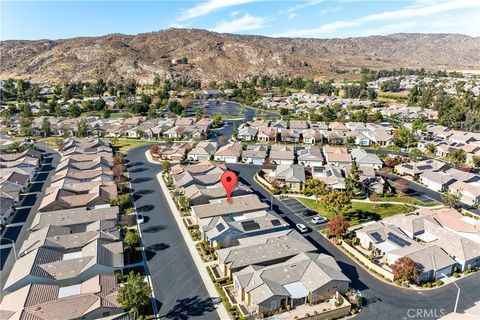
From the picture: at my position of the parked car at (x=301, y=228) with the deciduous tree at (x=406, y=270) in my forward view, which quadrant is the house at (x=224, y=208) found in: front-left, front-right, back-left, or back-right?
back-right

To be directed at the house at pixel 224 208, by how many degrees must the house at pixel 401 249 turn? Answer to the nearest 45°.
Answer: approximately 135° to its right

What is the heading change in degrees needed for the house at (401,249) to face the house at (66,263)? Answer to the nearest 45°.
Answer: approximately 90° to its right

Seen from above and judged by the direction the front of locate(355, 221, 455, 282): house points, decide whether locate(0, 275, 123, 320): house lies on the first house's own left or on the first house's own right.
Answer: on the first house's own right

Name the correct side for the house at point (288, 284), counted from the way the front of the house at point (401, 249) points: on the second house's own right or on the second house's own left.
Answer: on the second house's own right
